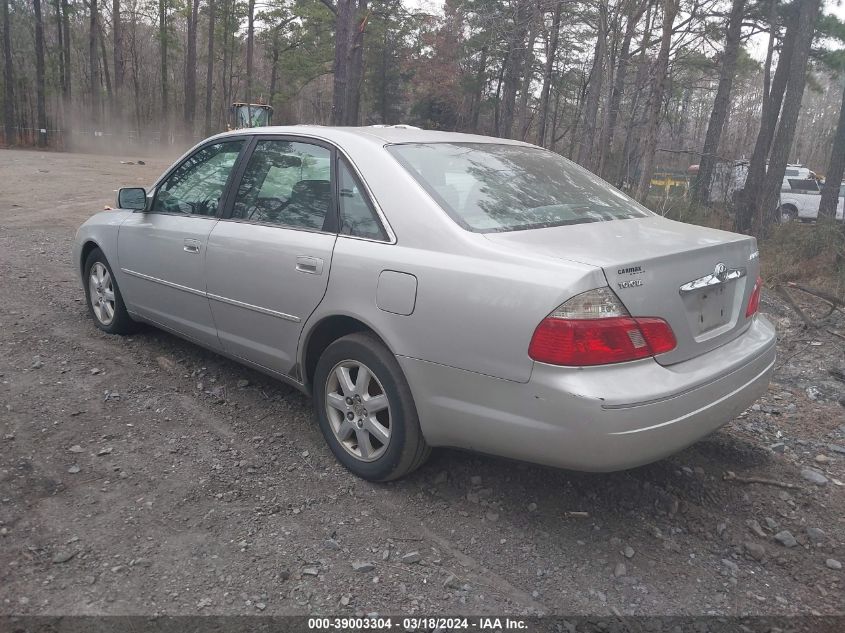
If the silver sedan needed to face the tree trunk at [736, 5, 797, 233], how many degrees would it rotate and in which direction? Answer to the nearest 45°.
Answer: approximately 90° to its right

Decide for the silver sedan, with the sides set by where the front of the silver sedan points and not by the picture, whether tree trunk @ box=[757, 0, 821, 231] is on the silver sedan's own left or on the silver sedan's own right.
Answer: on the silver sedan's own right

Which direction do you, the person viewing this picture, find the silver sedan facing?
facing away from the viewer and to the left of the viewer

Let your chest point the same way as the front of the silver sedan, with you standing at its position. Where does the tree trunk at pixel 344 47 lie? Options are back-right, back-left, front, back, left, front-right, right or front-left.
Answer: front-right

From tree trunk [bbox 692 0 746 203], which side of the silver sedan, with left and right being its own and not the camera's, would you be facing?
right

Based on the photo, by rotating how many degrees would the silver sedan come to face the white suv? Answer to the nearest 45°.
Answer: approximately 90° to its right

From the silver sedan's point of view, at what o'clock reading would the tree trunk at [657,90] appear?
The tree trunk is roughly at 2 o'clock from the silver sedan.
